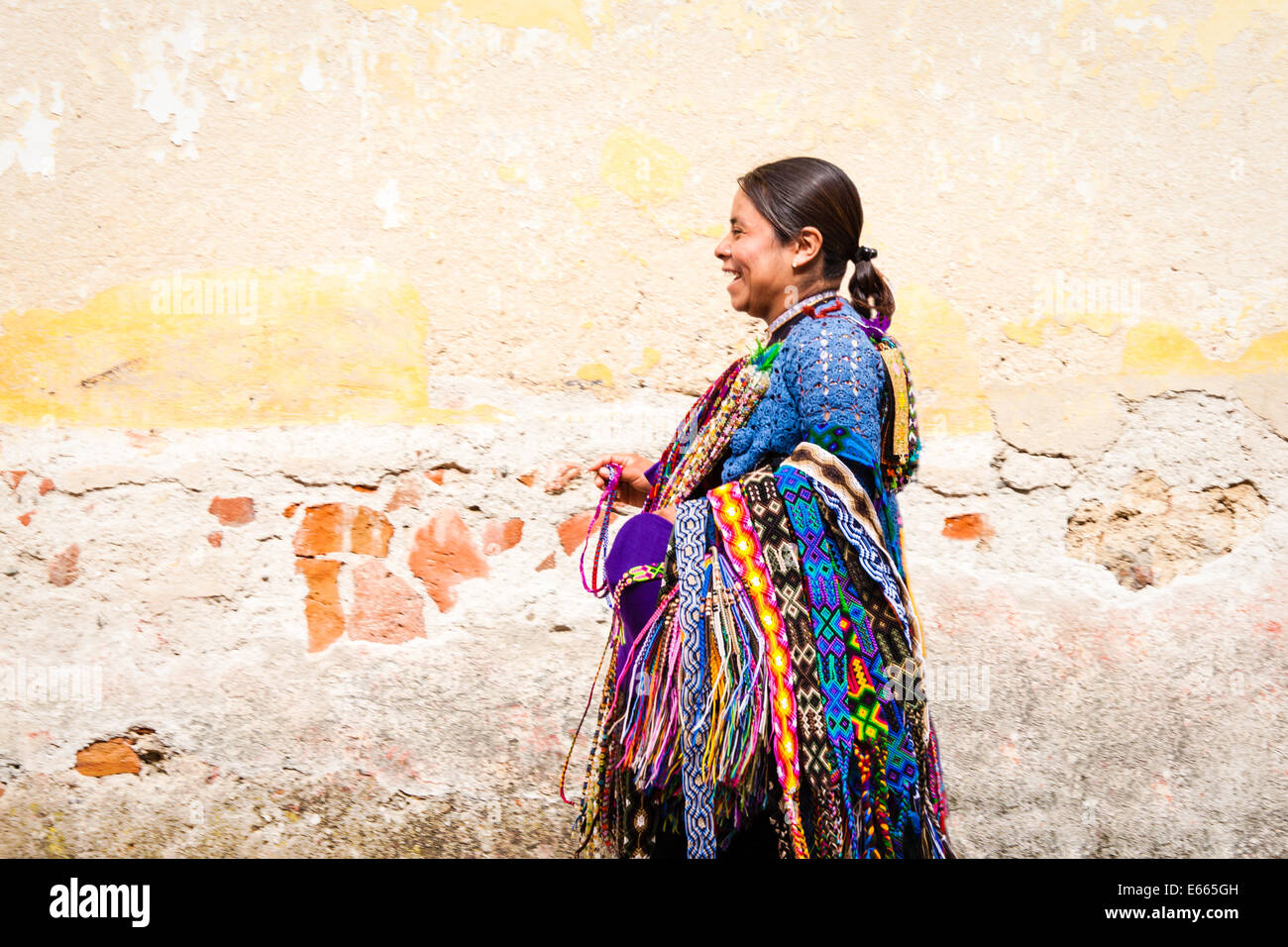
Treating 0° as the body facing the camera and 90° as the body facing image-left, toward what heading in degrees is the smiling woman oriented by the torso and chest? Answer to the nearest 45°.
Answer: approximately 90°

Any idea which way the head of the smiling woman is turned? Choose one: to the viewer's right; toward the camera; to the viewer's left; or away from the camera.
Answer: to the viewer's left
